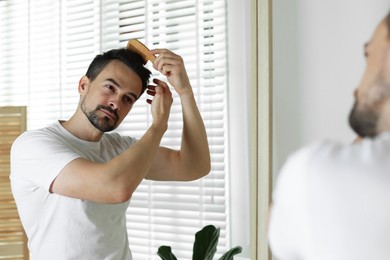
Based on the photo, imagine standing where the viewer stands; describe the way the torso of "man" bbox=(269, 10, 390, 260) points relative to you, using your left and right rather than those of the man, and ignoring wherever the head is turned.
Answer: facing away from the viewer and to the left of the viewer

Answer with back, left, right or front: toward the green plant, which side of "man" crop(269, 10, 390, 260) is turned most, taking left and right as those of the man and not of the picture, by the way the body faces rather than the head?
front

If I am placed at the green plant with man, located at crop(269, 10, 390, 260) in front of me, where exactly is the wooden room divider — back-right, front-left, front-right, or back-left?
back-right

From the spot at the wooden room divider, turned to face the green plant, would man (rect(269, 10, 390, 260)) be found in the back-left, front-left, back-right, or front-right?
front-right
